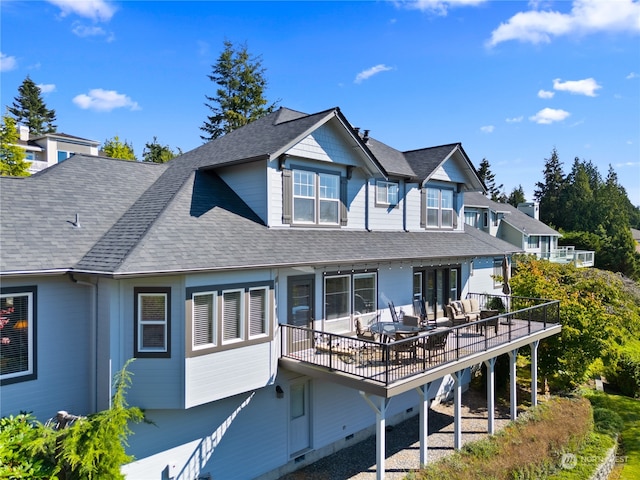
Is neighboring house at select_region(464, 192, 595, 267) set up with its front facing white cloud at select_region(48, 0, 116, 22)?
no

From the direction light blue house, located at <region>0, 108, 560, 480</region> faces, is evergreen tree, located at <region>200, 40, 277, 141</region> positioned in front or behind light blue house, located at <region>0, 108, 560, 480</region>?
behind

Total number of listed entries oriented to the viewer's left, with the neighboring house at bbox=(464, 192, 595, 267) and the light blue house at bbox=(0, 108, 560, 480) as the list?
0

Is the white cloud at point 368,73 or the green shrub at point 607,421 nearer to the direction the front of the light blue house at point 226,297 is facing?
the green shrub

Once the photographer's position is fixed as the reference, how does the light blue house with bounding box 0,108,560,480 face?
facing the viewer and to the right of the viewer

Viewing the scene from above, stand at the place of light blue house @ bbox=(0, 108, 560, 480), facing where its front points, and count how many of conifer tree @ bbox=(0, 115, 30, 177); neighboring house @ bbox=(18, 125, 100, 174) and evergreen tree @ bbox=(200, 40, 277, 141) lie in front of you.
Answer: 0

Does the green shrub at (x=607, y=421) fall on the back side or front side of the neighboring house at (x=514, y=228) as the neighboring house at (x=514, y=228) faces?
on the front side

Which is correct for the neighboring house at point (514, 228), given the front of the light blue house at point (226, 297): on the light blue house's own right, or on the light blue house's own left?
on the light blue house's own left

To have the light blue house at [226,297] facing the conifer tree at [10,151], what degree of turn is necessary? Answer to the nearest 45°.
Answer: approximately 180°
